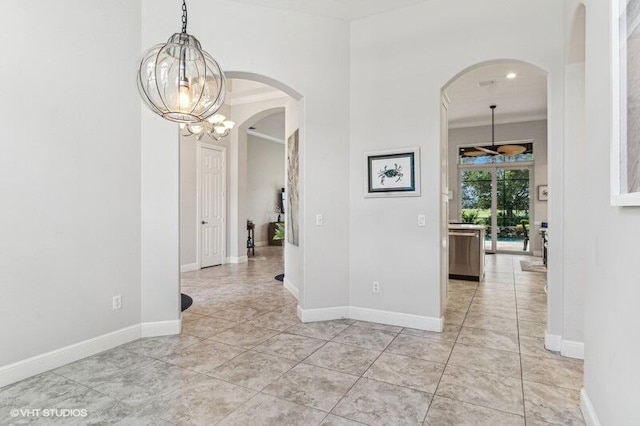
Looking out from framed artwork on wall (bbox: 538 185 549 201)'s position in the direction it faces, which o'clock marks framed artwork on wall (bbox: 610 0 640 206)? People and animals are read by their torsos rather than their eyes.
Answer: framed artwork on wall (bbox: 610 0 640 206) is roughly at 12 o'clock from framed artwork on wall (bbox: 538 185 549 201).

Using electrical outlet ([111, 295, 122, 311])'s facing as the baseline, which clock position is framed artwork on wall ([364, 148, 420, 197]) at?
The framed artwork on wall is roughly at 11 o'clock from the electrical outlet.

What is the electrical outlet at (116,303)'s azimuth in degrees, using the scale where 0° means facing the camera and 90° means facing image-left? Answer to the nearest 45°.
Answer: approximately 315°

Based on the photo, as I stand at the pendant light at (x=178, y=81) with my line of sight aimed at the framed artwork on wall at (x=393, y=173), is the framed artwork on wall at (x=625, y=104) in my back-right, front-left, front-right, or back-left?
front-right

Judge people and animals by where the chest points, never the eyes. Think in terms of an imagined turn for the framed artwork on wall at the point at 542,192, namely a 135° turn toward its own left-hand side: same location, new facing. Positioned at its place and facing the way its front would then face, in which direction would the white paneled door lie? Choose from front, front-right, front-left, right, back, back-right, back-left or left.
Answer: back

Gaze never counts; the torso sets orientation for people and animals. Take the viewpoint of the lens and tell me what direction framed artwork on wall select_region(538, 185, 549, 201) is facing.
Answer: facing the viewer

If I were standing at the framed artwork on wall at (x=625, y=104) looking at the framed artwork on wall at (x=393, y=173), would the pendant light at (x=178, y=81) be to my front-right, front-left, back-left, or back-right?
front-left

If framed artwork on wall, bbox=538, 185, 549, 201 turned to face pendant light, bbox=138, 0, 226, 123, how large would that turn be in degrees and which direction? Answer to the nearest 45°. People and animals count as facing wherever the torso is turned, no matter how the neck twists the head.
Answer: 0° — it already faces it

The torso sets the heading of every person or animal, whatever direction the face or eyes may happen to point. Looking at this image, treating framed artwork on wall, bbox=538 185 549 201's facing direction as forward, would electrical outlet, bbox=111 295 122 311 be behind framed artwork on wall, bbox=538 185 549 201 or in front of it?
in front

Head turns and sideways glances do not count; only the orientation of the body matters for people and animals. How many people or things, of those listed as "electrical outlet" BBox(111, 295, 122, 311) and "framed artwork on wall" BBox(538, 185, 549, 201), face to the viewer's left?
0

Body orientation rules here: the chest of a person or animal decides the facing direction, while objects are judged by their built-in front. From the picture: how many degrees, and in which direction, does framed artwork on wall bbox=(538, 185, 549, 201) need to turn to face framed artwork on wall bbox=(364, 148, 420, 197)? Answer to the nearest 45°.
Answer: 0° — it already faces it

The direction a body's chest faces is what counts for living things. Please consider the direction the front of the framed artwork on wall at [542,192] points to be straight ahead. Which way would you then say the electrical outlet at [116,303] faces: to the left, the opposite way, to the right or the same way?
to the left

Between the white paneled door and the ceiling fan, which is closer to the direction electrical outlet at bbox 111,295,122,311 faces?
the ceiling fan

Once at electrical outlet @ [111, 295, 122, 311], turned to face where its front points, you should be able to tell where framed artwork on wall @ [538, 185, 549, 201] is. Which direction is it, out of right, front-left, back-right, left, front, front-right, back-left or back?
front-left

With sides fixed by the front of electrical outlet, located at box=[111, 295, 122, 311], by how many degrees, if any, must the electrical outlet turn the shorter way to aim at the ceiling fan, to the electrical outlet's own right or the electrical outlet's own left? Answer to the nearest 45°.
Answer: approximately 45° to the electrical outlet's own left

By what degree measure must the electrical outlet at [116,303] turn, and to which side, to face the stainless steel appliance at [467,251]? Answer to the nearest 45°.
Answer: approximately 45° to its left
